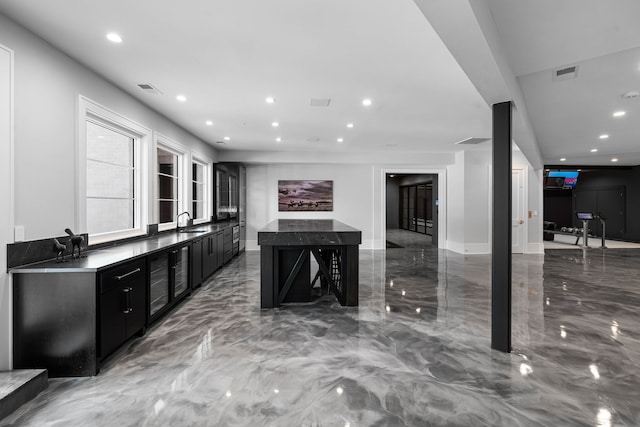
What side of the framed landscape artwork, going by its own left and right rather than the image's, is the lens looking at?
front

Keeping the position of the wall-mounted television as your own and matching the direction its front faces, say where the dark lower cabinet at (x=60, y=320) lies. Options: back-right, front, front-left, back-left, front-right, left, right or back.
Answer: front

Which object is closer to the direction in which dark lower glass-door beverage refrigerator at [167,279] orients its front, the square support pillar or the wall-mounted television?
the square support pillar

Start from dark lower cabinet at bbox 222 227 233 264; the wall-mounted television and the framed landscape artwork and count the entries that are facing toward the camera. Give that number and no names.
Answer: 2

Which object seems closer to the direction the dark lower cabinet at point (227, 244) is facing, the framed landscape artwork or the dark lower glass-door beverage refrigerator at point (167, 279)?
the framed landscape artwork

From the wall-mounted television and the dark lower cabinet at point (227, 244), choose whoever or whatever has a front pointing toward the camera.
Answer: the wall-mounted television

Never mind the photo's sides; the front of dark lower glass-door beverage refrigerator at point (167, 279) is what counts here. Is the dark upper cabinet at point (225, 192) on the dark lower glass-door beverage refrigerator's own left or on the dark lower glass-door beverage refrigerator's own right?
on the dark lower glass-door beverage refrigerator's own left

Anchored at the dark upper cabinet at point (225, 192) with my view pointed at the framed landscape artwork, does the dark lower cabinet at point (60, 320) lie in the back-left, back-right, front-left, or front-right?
back-right

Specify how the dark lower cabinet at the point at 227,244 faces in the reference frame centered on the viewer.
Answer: facing to the right of the viewer

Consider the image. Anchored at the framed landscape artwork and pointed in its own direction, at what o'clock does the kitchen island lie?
The kitchen island is roughly at 12 o'clock from the framed landscape artwork.

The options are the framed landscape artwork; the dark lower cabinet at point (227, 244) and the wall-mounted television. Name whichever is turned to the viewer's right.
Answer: the dark lower cabinet

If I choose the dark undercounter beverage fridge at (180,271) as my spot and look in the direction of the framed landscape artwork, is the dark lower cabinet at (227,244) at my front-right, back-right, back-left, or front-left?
front-left

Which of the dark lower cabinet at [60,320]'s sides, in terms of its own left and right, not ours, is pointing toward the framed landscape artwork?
left

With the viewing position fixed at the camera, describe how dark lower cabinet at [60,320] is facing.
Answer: facing the viewer and to the right of the viewer

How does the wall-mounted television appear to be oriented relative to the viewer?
toward the camera
